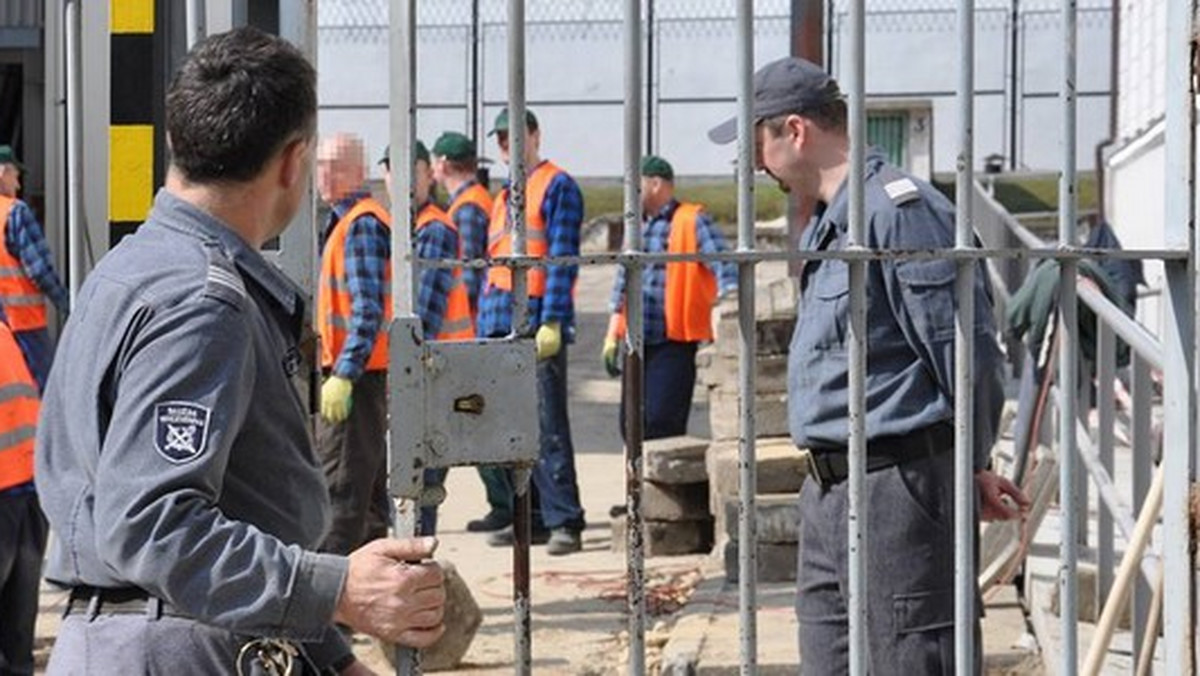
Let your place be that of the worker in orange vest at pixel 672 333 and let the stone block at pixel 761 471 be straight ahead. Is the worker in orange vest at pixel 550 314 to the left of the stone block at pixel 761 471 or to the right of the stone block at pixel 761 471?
right

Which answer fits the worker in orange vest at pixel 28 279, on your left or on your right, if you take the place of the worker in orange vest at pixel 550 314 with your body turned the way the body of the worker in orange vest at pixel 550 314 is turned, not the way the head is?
on your right

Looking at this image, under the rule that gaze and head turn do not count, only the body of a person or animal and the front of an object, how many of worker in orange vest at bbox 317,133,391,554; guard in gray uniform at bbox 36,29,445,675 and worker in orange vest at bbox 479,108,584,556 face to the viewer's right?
1

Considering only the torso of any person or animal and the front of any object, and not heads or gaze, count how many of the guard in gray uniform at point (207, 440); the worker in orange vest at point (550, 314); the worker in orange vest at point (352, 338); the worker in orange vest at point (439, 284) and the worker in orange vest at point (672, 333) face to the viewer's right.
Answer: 1

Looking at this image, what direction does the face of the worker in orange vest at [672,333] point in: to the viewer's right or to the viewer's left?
to the viewer's left

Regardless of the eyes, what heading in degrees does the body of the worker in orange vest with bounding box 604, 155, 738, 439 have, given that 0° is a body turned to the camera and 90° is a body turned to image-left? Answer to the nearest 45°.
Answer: approximately 45°
